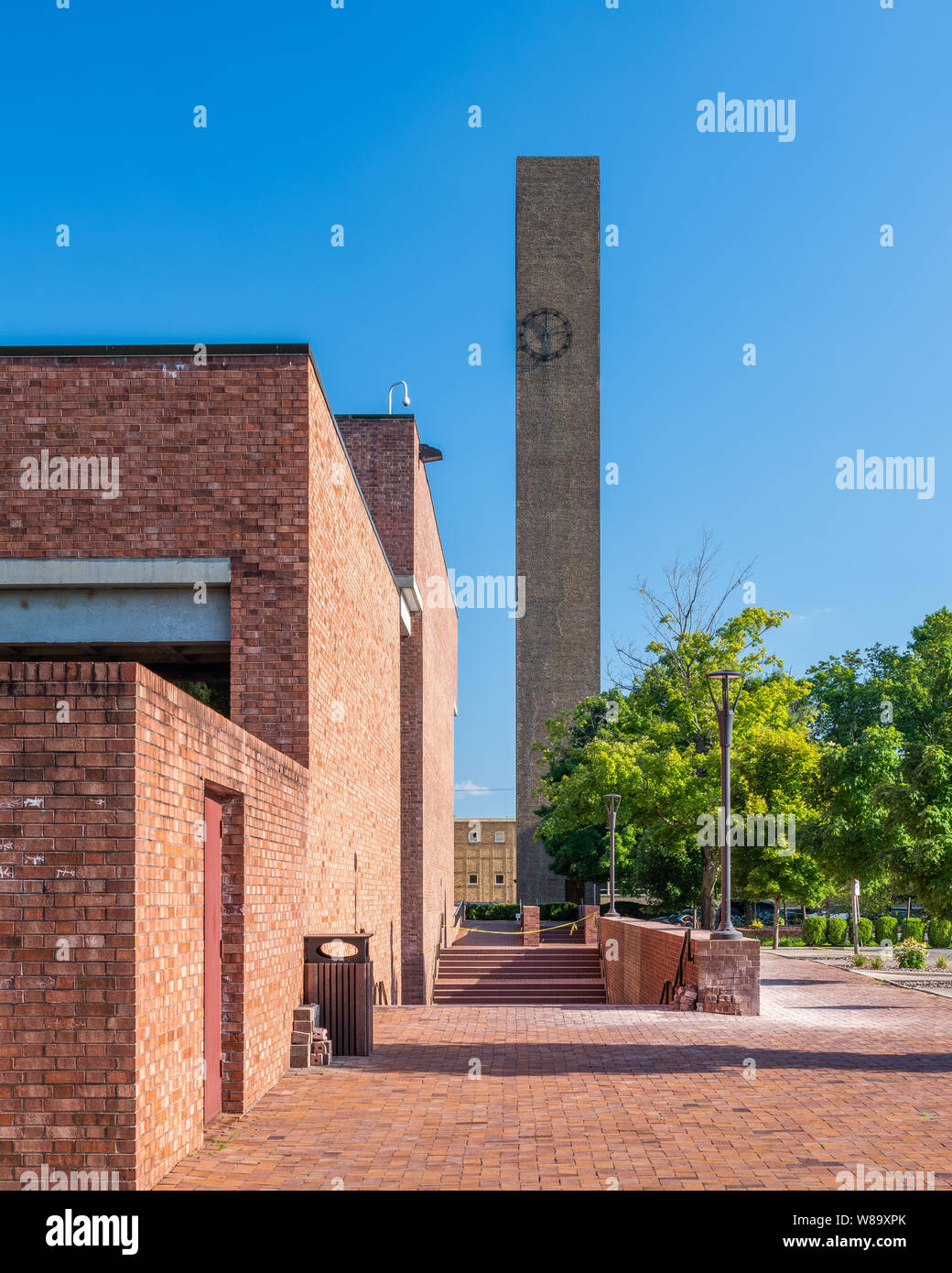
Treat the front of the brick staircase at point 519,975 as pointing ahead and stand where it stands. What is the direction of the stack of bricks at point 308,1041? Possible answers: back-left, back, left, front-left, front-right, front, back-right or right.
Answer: front

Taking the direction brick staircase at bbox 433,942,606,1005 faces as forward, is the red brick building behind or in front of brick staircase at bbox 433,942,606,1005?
in front

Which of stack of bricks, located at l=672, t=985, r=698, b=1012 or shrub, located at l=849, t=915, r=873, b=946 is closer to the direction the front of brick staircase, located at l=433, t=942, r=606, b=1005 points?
the stack of bricks

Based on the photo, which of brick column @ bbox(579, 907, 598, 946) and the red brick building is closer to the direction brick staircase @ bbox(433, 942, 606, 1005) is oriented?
the red brick building

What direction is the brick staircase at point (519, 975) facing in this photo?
toward the camera
